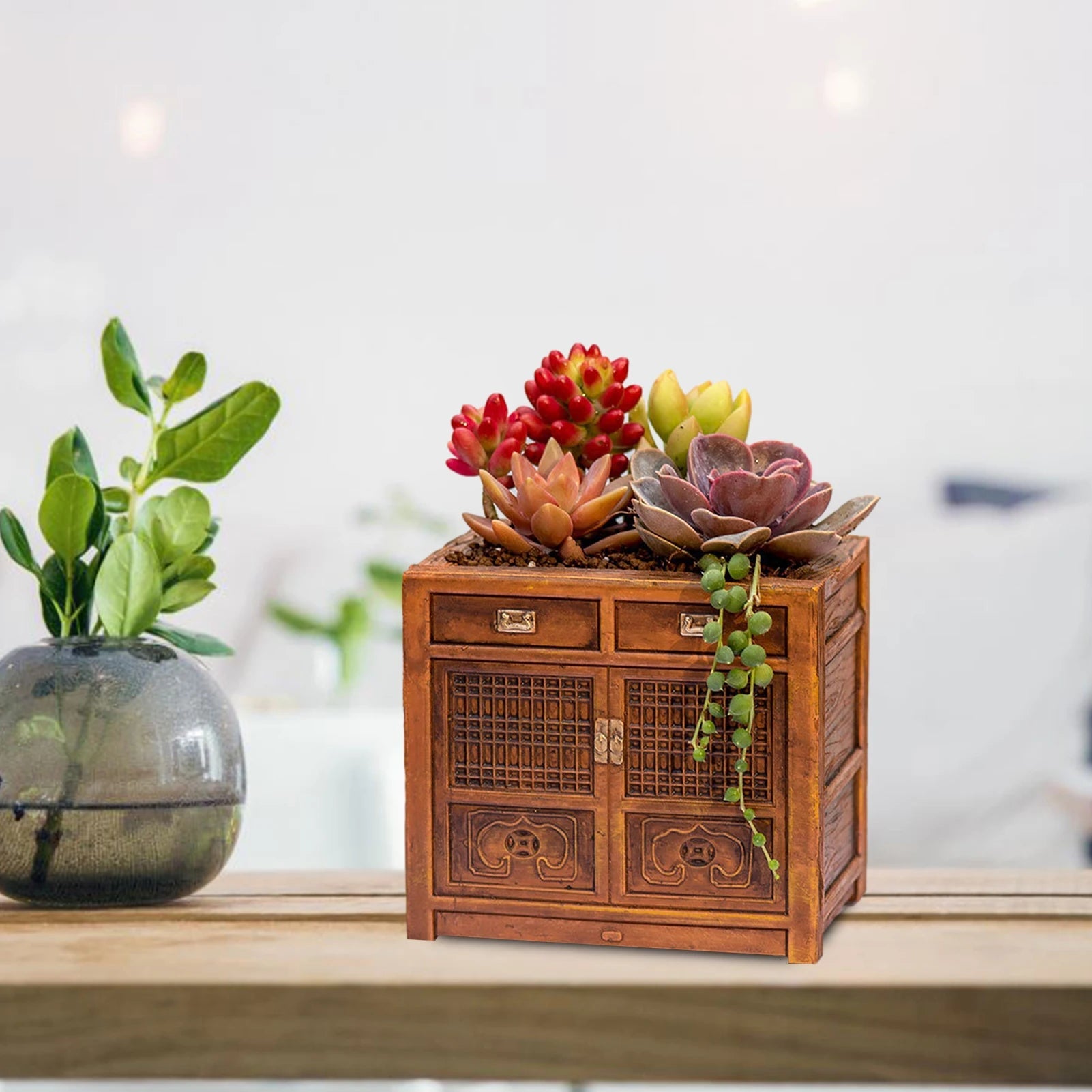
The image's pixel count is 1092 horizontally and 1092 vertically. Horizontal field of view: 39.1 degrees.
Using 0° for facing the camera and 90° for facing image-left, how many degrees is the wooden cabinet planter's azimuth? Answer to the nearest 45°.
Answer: approximately 0°

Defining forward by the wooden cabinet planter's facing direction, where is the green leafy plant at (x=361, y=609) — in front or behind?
behind
